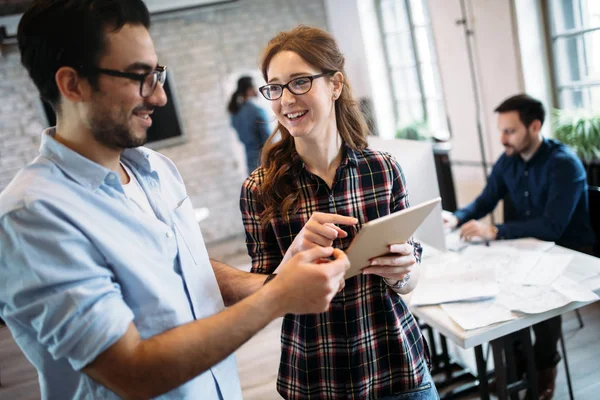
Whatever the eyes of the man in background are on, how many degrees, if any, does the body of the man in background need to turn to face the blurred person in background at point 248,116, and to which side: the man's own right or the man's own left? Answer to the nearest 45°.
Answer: approximately 90° to the man's own right

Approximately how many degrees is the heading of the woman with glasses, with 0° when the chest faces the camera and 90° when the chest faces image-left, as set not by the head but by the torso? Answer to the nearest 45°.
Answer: approximately 0°

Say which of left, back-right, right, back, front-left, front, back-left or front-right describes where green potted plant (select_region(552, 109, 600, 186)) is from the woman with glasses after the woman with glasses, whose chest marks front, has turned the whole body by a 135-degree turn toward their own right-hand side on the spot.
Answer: right

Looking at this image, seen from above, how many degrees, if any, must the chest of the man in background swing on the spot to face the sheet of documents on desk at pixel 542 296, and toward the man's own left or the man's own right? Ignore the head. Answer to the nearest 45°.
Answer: approximately 45° to the man's own left

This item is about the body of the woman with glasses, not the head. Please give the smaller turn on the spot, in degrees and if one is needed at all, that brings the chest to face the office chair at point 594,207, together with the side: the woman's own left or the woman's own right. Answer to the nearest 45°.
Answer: approximately 135° to the woman's own left

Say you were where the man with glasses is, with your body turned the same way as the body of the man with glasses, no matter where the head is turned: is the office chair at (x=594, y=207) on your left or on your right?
on your left

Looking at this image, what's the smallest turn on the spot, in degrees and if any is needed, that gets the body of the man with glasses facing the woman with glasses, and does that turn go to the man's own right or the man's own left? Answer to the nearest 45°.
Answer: approximately 90° to the man's own left
